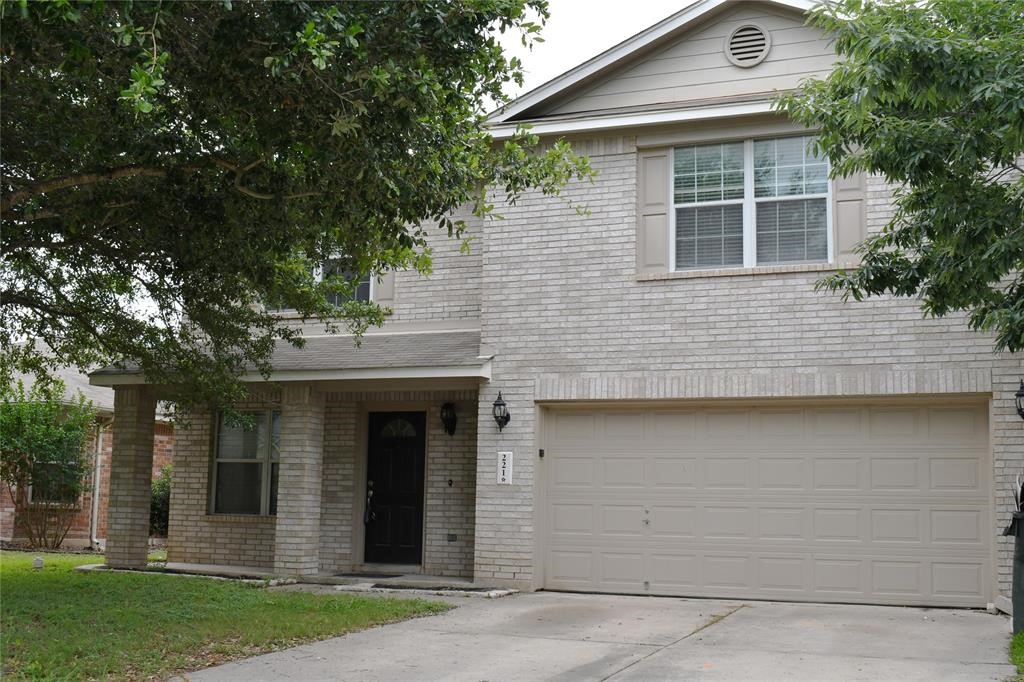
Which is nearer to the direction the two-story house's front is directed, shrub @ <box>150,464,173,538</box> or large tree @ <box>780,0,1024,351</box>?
the large tree

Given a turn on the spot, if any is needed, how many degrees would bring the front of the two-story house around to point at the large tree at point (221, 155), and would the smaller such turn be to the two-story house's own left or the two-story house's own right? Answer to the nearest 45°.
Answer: approximately 45° to the two-story house's own right

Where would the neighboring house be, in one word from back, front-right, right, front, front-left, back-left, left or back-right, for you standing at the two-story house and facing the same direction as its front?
back-right

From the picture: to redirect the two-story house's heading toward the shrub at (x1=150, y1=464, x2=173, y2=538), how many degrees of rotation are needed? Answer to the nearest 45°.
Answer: approximately 135° to its right

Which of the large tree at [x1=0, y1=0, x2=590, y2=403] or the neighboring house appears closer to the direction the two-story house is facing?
the large tree

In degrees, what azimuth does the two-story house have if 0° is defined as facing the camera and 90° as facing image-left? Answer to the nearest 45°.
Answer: approximately 0°

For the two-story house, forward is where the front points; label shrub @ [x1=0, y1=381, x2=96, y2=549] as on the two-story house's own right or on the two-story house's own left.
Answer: on the two-story house's own right
